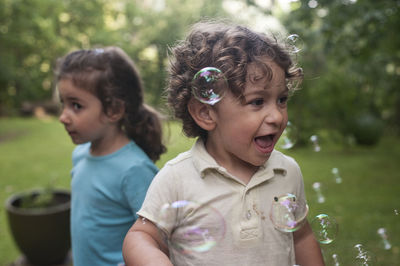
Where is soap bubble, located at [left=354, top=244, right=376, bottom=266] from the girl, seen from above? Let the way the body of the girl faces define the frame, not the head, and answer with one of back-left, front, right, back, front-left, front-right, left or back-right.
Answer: left

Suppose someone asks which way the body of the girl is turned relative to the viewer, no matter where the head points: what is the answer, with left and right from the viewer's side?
facing the viewer and to the left of the viewer

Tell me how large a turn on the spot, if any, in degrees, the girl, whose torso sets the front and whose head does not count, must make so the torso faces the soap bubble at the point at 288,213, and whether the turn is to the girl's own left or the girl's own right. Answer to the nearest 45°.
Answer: approximately 90° to the girl's own left

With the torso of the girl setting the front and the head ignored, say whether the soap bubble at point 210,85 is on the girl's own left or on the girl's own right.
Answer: on the girl's own left

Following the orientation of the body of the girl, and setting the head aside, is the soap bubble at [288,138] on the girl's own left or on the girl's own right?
on the girl's own left

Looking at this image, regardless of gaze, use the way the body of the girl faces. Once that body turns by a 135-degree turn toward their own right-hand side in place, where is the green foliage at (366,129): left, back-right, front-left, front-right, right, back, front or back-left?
front-right

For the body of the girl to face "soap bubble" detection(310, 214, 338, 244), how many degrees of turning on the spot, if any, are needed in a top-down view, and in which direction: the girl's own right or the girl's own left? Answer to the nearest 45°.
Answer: approximately 90° to the girl's own left

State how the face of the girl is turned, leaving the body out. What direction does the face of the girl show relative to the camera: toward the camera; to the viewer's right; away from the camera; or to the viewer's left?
to the viewer's left

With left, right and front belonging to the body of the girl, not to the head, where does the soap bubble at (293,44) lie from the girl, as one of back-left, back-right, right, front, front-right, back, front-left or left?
left
